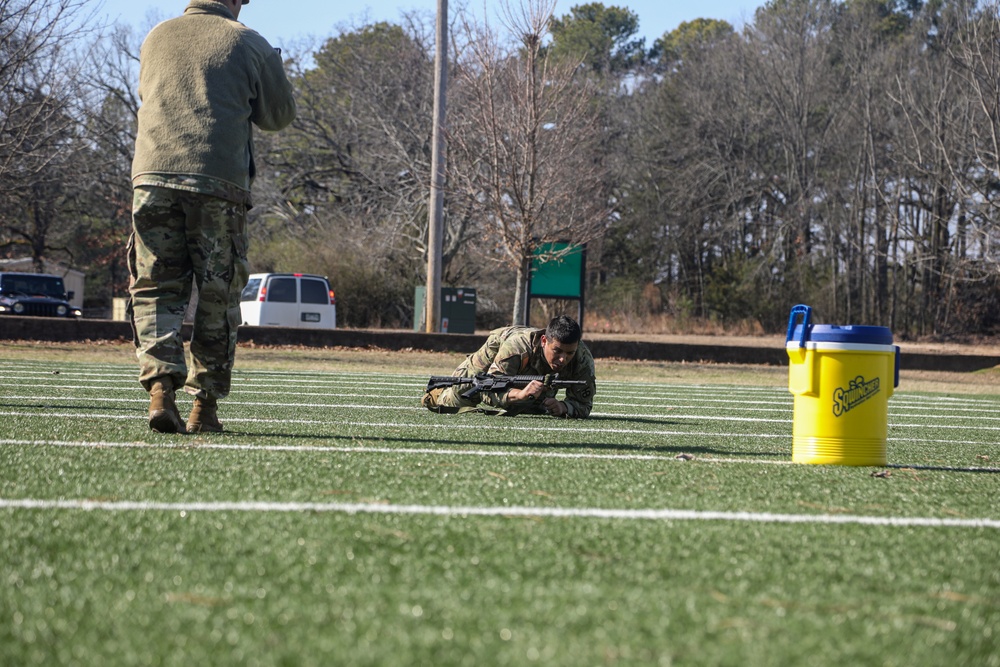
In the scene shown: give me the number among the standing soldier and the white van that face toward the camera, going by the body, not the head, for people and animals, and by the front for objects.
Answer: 0

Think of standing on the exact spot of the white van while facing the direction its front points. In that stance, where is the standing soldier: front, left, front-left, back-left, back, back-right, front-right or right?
back-left

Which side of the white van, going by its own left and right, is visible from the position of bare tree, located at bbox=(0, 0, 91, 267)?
left

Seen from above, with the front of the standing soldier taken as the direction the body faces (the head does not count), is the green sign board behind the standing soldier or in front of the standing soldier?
in front

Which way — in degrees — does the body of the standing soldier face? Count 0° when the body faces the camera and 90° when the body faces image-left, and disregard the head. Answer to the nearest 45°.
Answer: approximately 225°

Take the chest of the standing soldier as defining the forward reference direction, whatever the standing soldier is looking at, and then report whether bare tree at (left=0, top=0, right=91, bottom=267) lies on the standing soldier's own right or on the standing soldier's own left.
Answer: on the standing soldier's own left

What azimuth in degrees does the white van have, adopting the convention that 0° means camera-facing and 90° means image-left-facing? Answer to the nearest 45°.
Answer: approximately 135°

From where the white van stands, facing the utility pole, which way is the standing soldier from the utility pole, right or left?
right

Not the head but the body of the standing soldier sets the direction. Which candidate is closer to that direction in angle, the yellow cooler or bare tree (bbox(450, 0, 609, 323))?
the bare tree

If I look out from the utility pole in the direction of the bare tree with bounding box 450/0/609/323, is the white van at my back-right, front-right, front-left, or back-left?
back-left
